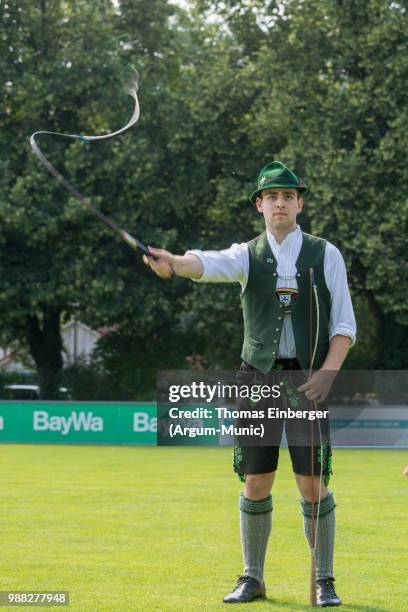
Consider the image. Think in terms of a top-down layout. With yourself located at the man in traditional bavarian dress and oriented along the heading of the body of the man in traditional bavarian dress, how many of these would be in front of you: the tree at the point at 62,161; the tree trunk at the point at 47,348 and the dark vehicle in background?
0

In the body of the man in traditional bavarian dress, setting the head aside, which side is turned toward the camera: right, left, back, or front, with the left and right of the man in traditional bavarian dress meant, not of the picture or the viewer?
front

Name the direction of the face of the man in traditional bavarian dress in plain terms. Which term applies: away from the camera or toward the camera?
toward the camera

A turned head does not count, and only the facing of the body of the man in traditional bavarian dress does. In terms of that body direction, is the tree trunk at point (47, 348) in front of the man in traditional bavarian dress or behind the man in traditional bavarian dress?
behind

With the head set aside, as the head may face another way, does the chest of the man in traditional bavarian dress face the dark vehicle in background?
no

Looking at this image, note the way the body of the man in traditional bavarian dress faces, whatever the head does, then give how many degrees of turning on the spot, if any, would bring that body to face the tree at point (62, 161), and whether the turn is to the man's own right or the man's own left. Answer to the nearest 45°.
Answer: approximately 180°
